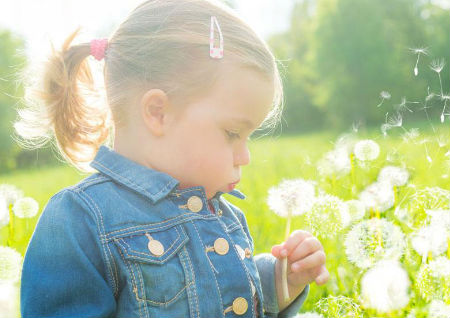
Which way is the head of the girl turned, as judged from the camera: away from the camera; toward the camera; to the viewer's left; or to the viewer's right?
to the viewer's right

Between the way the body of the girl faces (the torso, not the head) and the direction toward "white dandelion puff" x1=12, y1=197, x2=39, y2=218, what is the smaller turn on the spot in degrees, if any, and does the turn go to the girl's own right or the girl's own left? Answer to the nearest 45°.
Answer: approximately 180°

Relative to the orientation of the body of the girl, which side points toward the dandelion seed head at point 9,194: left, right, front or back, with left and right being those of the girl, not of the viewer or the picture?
back

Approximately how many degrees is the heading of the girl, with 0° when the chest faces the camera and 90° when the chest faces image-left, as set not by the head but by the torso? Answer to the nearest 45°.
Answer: approximately 315°

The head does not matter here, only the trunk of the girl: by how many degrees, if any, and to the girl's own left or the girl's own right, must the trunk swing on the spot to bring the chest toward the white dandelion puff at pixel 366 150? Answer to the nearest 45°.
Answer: approximately 90° to the girl's own left

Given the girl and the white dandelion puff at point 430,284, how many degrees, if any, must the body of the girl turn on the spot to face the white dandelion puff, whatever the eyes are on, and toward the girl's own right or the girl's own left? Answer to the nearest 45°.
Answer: approximately 45° to the girl's own left
